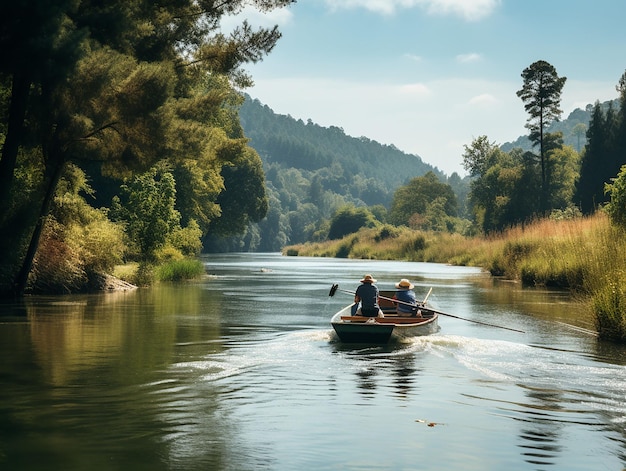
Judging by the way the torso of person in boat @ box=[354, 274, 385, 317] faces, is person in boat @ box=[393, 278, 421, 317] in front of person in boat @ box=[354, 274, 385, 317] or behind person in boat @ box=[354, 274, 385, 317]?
in front

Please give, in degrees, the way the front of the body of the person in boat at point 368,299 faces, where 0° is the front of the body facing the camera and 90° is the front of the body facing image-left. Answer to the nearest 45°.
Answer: approximately 180°

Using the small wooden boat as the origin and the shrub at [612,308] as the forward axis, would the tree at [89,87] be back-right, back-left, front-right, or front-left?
back-left

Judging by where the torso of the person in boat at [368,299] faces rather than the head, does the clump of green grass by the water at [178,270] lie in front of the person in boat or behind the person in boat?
in front

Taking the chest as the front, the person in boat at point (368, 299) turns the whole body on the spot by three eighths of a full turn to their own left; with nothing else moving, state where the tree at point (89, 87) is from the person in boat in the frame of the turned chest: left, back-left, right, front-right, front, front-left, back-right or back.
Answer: right

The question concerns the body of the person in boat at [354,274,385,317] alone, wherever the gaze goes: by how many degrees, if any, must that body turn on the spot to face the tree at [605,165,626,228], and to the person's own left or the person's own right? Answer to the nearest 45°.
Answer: approximately 45° to the person's own right

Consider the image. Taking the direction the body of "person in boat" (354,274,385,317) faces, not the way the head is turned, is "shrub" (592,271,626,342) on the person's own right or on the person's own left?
on the person's own right

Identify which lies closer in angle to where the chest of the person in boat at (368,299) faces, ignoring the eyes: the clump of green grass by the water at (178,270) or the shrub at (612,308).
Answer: the clump of green grass by the water
